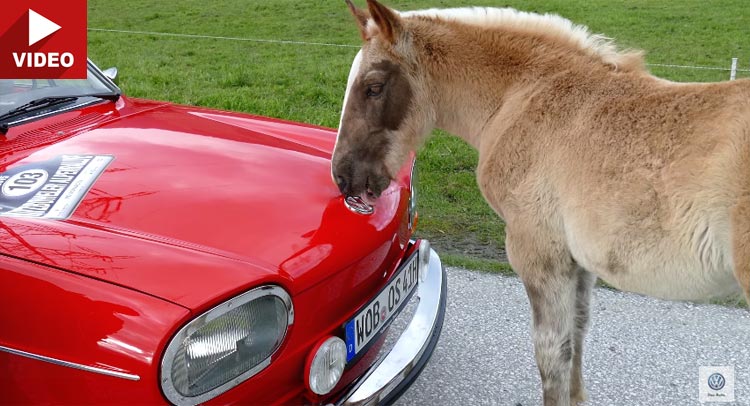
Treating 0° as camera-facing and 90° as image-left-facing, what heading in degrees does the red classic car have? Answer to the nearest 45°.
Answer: approximately 315°
